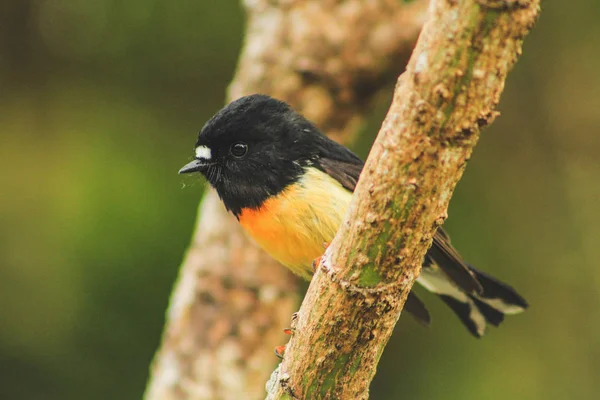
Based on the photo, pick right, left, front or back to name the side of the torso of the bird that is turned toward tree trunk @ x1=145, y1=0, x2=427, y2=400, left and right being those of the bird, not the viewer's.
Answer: right

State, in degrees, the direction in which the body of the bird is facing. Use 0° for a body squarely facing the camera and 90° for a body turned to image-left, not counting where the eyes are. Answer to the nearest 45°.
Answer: approximately 90°
